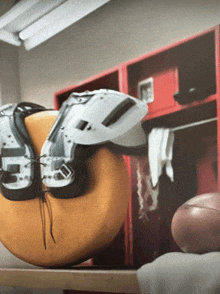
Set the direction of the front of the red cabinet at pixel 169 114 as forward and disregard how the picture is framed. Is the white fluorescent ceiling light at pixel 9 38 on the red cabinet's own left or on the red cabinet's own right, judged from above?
on the red cabinet's own right

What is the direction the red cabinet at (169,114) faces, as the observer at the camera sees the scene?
facing the viewer and to the left of the viewer
